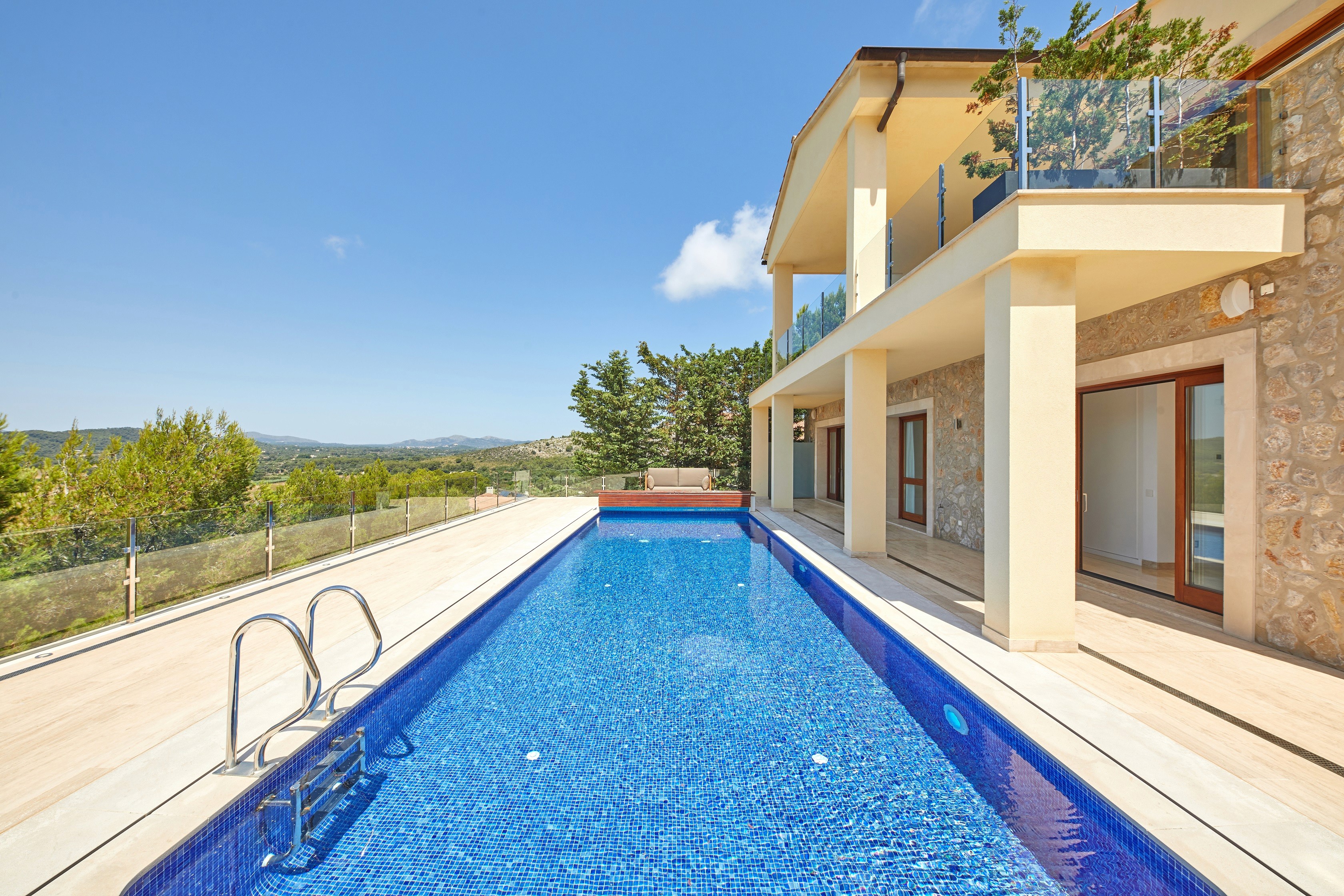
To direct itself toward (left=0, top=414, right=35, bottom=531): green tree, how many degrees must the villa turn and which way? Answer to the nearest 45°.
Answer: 0° — it already faces it

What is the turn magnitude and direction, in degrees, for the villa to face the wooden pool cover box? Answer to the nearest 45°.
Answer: approximately 90° to its right

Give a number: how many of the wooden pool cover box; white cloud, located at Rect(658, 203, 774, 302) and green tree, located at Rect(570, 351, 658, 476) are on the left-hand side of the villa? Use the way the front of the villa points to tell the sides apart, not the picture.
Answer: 0

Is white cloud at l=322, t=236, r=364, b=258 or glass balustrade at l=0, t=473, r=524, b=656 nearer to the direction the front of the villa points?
the glass balustrade

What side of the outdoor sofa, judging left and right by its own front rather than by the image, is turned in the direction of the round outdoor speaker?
front

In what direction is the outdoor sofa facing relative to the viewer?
toward the camera

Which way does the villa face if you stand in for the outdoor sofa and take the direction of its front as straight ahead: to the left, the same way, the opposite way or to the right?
to the right

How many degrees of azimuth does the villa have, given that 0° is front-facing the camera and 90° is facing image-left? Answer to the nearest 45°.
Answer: approximately 90°

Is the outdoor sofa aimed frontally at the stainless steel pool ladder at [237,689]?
yes

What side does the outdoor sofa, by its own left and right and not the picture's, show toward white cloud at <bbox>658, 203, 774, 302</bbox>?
back

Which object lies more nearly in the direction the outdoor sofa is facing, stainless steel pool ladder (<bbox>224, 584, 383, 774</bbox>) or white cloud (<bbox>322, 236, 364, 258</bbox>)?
the stainless steel pool ladder

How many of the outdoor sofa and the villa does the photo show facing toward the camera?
1
